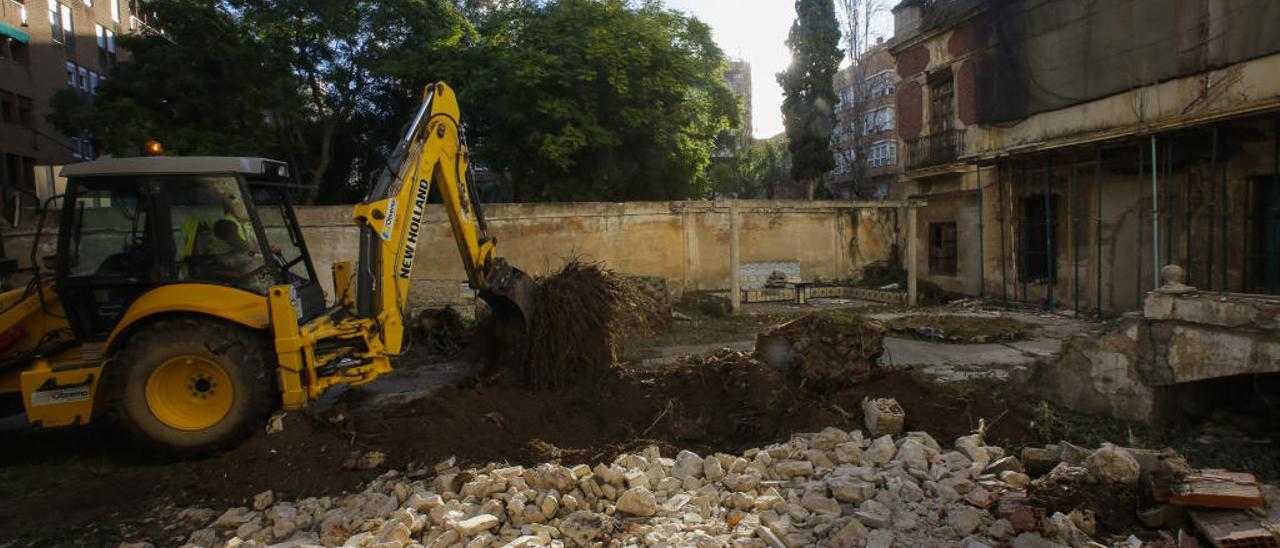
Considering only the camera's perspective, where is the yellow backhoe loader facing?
facing to the left of the viewer

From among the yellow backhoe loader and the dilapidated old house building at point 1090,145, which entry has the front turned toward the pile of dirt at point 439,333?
the dilapidated old house building

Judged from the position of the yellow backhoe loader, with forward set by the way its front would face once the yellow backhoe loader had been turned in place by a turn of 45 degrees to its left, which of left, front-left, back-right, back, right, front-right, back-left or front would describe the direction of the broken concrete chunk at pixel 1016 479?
left

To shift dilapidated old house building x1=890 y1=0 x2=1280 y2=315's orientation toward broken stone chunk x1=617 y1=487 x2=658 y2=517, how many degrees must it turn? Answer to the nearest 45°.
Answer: approximately 45° to its left

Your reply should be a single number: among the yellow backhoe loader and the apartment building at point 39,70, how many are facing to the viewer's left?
1

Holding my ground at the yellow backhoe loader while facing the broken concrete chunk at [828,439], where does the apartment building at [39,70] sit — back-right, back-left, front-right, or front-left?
back-left

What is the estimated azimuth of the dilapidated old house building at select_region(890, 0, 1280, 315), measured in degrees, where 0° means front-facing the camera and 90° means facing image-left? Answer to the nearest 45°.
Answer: approximately 45°

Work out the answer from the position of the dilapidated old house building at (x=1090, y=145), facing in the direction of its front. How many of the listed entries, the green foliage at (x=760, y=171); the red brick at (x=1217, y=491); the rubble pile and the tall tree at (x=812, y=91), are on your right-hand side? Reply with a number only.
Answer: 2

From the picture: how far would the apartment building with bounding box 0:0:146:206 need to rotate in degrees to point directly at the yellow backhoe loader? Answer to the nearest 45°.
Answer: approximately 45° to its right

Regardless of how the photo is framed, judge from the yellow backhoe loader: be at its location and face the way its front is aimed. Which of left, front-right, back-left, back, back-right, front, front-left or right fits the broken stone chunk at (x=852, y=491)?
back-left
